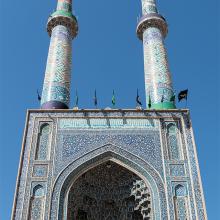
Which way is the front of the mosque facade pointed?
toward the camera
